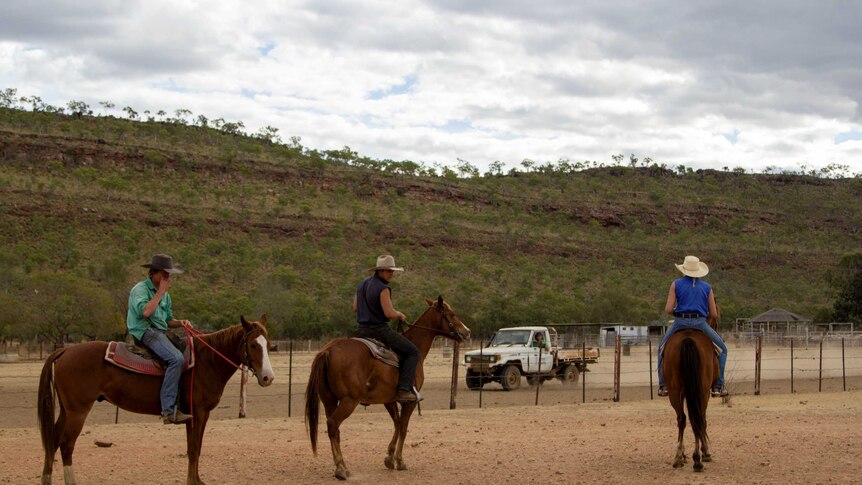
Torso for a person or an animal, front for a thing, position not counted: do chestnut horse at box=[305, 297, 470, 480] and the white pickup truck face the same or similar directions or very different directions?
very different directions

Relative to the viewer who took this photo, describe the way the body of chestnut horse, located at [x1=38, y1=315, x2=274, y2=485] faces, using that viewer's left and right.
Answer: facing to the right of the viewer

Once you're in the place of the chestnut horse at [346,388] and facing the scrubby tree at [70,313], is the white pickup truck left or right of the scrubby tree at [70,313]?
right

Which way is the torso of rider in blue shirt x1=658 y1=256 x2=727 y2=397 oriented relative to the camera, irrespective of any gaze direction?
away from the camera

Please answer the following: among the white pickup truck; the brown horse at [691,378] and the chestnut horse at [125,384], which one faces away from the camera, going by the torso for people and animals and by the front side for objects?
the brown horse

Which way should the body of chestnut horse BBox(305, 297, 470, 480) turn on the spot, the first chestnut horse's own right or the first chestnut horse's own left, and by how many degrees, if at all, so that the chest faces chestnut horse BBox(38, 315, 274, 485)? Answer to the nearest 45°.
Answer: approximately 180°

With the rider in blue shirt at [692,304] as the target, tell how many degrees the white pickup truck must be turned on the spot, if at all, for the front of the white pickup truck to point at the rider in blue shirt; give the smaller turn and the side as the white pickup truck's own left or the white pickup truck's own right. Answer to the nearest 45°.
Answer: approximately 45° to the white pickup truck's own left

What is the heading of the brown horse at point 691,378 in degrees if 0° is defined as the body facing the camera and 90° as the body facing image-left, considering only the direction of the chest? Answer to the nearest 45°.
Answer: approximately 180°

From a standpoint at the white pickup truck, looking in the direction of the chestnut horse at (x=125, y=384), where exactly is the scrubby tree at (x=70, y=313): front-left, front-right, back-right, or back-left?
back-right

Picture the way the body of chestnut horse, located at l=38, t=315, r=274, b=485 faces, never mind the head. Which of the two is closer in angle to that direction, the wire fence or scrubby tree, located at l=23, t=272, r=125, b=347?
the wire fence

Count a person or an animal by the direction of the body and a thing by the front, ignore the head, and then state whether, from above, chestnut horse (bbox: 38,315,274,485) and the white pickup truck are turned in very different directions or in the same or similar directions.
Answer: very different directions

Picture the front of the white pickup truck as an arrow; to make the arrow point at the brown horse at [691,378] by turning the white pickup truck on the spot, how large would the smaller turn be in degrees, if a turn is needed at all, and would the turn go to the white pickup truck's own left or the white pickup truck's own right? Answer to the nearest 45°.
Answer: approximately 45° to the white pickup truck's own left
